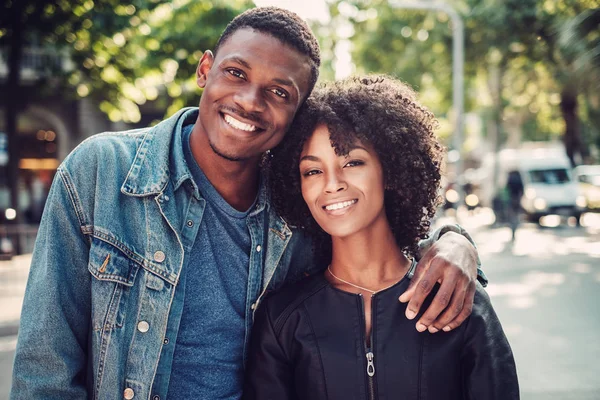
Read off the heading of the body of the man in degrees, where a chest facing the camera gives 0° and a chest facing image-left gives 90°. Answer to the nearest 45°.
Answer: approximately 315°

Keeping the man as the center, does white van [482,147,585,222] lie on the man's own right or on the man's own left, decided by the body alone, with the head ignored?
on the man's own left

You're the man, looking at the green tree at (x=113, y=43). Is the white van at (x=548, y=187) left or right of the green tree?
right

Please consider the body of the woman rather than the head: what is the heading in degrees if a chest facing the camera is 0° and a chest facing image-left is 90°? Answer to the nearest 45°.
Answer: approximately 0°

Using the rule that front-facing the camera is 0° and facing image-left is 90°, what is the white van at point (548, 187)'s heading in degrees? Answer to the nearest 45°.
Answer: approximately 315°

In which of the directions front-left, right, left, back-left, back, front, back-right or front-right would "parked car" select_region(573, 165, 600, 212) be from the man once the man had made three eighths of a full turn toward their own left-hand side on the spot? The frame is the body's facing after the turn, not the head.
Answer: front-right

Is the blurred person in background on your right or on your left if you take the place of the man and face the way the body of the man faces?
on your left

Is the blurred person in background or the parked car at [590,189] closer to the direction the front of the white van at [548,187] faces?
the blurred person in background

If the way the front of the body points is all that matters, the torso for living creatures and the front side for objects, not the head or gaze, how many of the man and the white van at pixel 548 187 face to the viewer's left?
0

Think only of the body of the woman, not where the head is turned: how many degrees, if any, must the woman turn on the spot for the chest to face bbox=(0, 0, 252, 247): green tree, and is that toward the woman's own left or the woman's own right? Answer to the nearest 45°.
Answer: approximately 135° to the woman's own right
